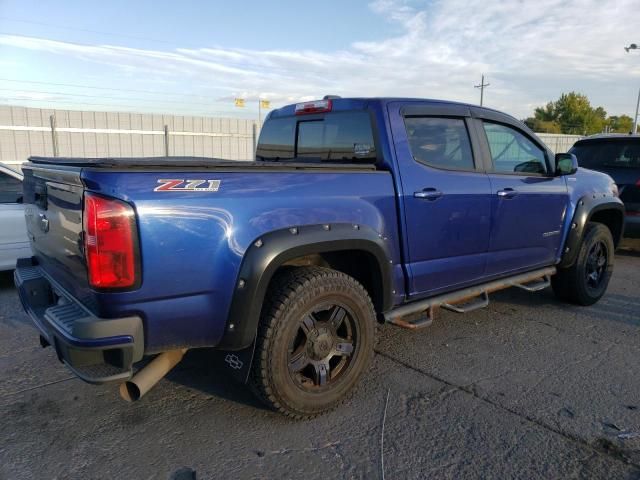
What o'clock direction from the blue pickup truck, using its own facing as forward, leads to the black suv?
The black suv is roughly at 12 o'clock from the blue pickup truck.

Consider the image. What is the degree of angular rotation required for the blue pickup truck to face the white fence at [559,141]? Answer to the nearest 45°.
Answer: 0° — it already faces it

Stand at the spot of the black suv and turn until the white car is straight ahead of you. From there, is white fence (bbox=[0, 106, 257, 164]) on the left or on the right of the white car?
right

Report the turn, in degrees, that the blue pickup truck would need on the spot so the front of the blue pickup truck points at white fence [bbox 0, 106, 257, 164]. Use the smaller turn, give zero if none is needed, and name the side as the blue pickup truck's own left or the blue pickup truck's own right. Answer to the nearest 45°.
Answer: approximately 90° to the blue pickup truck's own left

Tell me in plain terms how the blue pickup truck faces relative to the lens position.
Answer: facing away from the viewer and to the right of the viewer
